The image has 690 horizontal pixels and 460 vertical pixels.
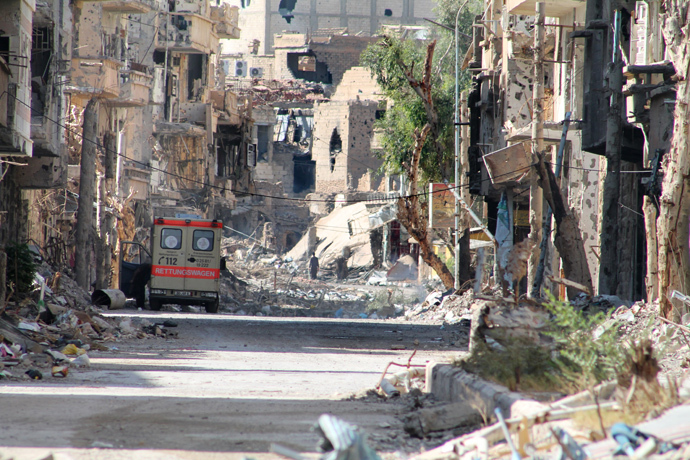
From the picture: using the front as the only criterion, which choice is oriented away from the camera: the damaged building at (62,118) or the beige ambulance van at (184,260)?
the beige ambulance van

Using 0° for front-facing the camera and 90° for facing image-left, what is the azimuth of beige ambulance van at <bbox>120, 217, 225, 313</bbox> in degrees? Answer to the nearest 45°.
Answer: approximately 180°

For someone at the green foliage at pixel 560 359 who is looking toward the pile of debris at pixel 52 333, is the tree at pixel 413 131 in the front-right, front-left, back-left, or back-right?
front-right

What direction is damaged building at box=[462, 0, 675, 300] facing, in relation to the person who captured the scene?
facing the viewer and to the left of the viewer

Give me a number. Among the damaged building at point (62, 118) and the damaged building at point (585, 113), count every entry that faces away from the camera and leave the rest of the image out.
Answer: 0

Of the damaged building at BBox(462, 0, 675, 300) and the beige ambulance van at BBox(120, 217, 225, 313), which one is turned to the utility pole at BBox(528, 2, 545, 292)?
the damaged building

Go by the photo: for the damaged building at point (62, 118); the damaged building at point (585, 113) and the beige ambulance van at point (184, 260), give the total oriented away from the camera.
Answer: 1

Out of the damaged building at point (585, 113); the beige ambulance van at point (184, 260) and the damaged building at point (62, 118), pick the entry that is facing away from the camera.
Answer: the beige ambulance van

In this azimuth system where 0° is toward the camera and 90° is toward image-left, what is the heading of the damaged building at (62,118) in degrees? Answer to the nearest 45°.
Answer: approximately 315°

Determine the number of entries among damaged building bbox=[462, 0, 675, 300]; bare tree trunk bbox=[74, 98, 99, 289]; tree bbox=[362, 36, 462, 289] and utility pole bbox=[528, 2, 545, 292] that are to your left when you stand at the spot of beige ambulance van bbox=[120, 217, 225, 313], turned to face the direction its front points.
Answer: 1

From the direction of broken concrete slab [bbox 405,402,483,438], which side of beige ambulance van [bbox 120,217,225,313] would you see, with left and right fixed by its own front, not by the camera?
back

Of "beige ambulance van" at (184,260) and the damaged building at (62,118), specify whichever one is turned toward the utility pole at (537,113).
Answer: the damaged building

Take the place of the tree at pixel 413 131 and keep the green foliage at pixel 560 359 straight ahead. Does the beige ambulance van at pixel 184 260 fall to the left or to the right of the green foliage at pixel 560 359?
right
